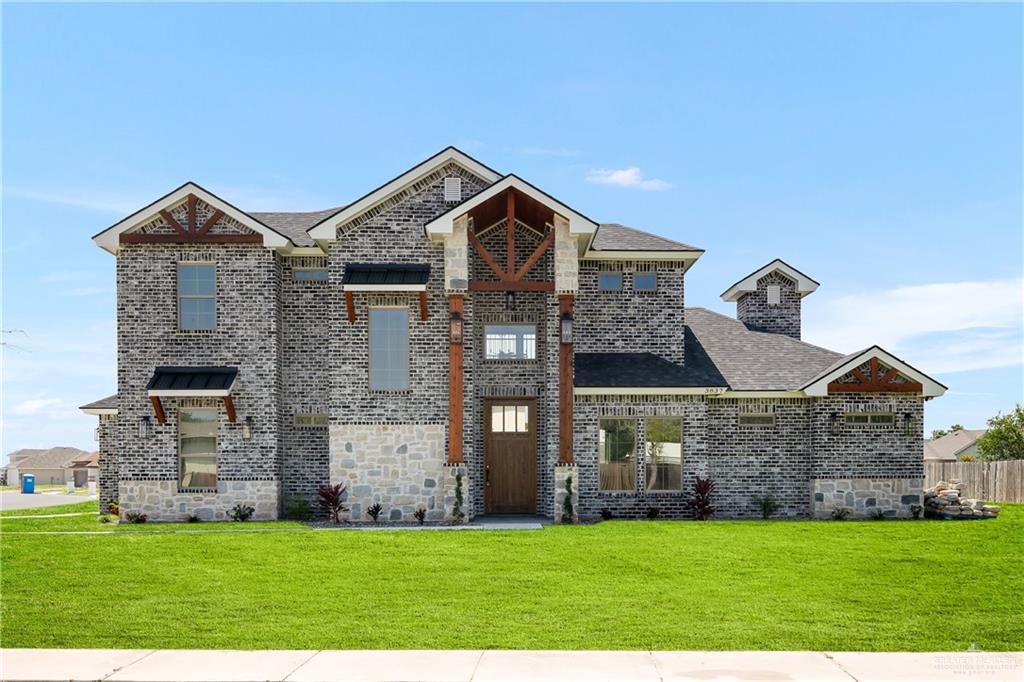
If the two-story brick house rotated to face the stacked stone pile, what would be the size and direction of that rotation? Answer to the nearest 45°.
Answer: approximately 90° to its left

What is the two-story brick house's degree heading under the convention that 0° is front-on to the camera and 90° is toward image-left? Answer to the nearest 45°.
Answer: approximately 0°

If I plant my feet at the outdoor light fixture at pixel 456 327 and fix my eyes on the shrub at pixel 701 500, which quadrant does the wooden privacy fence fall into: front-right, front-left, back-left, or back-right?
front-left

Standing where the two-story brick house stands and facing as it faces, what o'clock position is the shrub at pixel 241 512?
The shrub is roughly at 3 o'clock from the two-story brick house.
